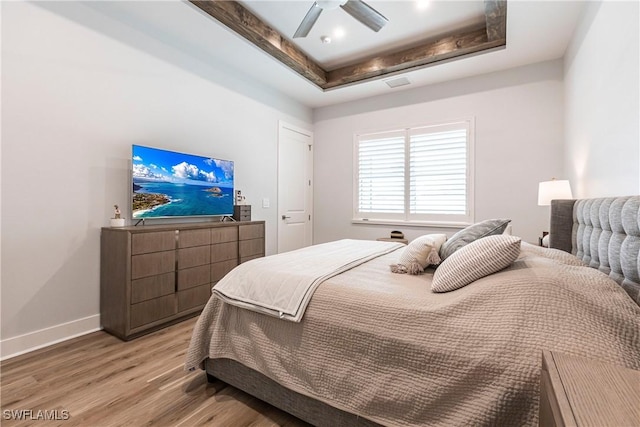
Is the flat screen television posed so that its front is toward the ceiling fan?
yes

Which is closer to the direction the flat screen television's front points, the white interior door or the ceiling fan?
the ceiling fan

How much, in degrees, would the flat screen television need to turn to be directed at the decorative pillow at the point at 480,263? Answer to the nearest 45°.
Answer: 0° — it already faces it

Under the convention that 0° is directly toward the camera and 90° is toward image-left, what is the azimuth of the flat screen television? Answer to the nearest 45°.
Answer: approximately 315°

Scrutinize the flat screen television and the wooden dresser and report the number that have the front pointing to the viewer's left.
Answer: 0

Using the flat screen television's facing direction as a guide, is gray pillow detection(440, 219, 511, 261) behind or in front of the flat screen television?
in front

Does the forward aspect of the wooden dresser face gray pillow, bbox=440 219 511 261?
yes

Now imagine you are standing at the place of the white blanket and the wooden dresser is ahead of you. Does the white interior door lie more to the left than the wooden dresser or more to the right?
right

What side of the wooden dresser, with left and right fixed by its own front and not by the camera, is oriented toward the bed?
front

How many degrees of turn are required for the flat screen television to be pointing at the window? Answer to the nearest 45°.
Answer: approximately 45° to its left

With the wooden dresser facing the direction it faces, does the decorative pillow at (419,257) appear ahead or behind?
ahead

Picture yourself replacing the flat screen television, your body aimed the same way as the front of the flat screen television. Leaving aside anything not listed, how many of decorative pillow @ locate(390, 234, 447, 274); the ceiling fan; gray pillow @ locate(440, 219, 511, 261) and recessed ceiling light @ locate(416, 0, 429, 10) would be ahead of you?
4

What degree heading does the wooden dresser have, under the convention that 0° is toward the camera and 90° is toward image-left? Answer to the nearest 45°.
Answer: approximately 315°
